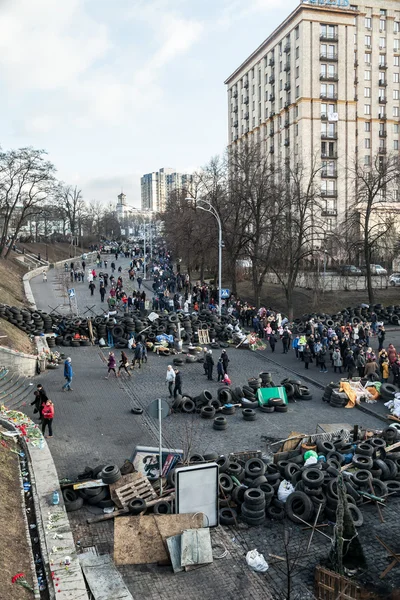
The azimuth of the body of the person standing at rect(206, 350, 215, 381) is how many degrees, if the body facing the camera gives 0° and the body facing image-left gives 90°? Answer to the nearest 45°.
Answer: approximately 180°

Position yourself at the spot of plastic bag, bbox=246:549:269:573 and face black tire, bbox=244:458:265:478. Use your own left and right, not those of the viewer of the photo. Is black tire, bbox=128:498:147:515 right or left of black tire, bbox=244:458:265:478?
left

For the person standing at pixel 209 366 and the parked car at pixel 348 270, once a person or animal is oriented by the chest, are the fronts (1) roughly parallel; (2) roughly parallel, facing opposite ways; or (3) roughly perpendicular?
roughly perpendicular

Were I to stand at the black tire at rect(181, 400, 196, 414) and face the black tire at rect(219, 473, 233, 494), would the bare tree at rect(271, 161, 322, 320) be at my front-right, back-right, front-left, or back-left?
back-left

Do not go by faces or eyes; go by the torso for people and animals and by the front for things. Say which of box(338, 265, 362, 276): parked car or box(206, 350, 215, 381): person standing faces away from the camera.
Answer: the person standing

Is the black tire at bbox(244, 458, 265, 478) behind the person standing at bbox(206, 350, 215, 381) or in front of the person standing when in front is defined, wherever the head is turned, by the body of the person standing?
behind
